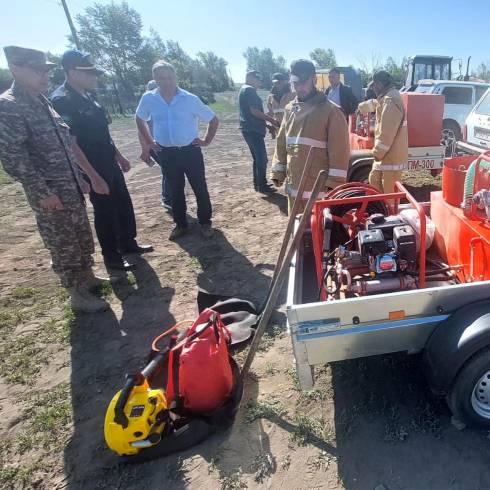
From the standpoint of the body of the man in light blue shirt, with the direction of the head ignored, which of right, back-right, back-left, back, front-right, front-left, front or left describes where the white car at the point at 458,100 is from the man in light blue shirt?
back-left

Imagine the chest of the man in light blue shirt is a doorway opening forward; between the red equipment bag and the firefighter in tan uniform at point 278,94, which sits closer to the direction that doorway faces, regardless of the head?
the red equipment bag

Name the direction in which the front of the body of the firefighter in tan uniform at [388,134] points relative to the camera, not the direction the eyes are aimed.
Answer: to the viewer's left

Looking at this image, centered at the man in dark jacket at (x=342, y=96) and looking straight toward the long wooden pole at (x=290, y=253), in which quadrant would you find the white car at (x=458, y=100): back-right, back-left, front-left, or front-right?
back-left

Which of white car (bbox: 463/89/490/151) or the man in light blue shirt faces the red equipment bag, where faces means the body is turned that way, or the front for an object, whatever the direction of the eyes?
the man in light blue shirt

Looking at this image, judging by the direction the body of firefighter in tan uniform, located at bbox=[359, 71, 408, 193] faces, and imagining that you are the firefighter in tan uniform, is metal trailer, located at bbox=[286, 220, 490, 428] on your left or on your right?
on your left

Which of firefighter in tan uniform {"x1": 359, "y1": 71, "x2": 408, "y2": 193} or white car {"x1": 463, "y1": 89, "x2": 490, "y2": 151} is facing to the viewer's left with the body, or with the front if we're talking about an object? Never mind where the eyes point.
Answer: the firefighter in tan uniform

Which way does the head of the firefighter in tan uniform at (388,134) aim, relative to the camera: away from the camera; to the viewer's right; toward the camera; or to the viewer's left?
to the viewer's left

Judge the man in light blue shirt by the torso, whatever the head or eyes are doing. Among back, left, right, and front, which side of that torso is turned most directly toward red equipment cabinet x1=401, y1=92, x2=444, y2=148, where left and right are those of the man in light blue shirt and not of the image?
left

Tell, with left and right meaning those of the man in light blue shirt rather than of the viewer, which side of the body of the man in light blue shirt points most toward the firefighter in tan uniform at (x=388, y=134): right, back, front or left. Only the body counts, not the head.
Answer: left

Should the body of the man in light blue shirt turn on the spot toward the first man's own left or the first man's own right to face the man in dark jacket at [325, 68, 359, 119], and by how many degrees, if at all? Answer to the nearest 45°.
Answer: approximately 135° to the first man's own left
